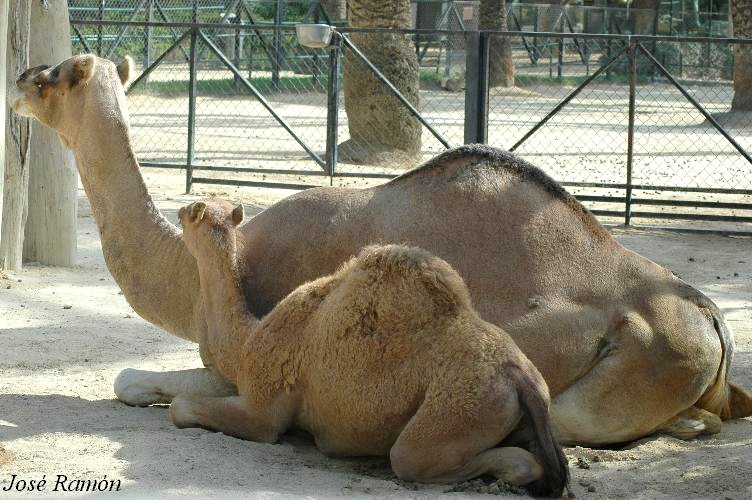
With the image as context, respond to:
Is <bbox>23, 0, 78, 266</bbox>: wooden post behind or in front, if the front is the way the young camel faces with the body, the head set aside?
in front

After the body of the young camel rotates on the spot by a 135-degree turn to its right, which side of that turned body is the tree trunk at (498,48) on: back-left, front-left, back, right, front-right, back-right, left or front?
left

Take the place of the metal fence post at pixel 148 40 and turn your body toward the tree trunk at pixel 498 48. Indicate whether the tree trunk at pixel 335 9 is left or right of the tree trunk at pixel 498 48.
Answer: left

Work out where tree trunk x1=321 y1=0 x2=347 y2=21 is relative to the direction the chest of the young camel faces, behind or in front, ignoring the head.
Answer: in front

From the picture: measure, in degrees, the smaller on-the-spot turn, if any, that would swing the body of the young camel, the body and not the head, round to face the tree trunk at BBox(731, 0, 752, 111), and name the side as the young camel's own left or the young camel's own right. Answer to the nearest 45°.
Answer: approximately 45° to the young camel's own right

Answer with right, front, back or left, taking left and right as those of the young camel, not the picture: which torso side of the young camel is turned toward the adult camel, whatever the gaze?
right

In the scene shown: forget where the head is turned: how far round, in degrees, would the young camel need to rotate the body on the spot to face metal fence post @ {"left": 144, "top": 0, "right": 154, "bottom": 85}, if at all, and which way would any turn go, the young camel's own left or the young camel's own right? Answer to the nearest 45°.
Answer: approximately 45° to the young camel's own right

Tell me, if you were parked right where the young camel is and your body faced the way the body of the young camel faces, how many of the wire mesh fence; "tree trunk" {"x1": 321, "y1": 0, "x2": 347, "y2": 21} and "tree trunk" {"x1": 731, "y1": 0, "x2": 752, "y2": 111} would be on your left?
0

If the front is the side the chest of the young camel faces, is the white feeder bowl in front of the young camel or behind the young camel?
in front

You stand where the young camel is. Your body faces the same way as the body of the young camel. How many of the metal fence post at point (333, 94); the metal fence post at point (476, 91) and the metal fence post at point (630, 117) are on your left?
0

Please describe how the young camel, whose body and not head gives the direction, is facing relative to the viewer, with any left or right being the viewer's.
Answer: facing away from the viewer and to the left of the viewer

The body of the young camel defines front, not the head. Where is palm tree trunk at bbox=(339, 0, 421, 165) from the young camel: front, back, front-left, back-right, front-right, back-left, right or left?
front-right

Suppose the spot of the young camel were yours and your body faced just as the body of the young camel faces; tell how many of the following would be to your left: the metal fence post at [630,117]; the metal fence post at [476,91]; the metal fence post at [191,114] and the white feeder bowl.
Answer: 0

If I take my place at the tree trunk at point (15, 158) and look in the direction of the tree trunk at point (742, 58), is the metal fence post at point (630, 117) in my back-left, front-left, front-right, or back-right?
front-right

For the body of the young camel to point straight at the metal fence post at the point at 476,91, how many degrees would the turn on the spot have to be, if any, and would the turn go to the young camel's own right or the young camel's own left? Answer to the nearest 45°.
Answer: approximately 45° to the young camel's own right

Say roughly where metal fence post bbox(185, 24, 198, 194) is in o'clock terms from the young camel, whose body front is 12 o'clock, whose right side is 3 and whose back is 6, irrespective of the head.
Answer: The metal fence post is roughly at 1 o'clock from the young camel.

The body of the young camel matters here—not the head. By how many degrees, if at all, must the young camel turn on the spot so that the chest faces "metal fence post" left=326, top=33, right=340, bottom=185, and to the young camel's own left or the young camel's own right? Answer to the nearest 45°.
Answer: approximately 45° to the young camel's own right

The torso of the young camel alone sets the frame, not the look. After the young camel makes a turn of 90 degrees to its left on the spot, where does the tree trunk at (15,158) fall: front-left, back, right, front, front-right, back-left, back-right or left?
right

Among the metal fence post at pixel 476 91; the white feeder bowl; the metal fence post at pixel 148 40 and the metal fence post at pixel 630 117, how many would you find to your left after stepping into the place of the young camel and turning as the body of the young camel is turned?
0
